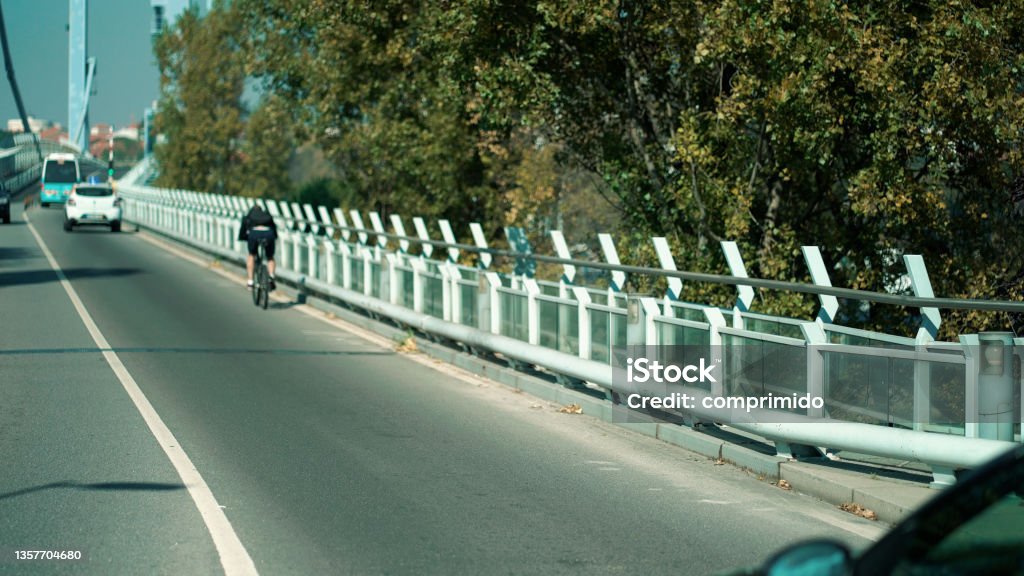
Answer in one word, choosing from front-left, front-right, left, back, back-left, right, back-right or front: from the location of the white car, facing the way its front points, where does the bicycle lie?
back

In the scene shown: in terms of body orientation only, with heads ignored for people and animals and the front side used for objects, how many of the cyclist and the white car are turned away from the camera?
2

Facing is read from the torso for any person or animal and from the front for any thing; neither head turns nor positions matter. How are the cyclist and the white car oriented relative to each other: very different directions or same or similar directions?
same or similar directions

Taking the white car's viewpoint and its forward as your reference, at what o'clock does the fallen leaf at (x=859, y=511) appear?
The fallen leaf is roughly at 6 o'clock from the white car.

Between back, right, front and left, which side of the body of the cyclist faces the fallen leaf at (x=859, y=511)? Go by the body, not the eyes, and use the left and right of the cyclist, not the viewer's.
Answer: back

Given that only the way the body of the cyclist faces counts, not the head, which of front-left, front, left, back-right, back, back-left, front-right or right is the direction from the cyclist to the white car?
front

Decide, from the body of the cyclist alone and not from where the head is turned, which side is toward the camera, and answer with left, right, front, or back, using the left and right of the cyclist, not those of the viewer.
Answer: back

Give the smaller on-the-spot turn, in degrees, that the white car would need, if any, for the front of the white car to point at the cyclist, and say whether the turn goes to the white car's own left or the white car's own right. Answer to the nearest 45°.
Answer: approximately 180°

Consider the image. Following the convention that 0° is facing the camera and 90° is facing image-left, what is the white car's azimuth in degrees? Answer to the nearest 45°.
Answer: approximately 180°

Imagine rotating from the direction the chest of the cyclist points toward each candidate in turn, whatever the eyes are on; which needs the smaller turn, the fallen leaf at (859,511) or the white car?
the white car
